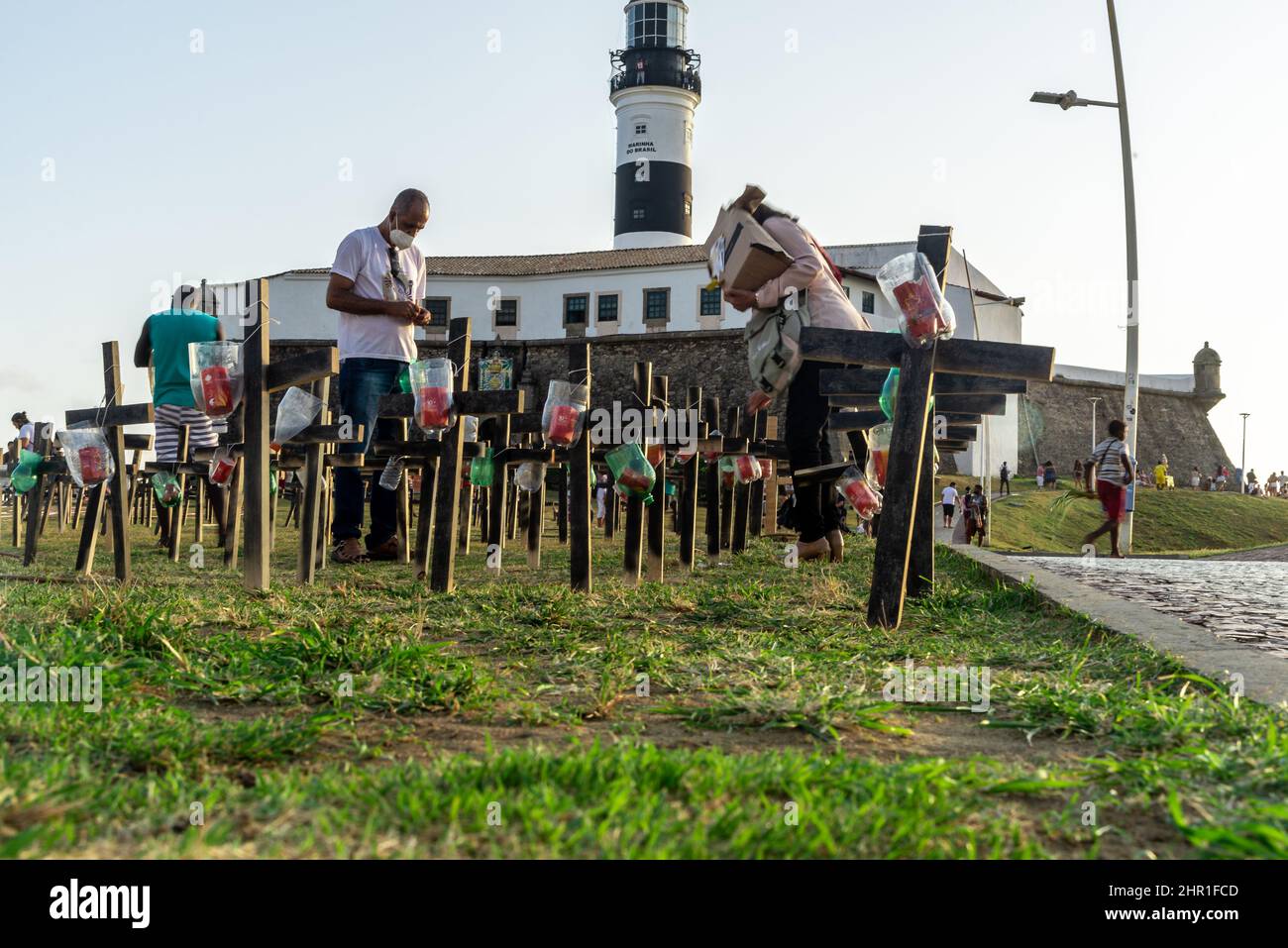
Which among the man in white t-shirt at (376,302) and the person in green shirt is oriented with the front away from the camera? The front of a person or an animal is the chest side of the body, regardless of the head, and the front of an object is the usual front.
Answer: the person in green shirt

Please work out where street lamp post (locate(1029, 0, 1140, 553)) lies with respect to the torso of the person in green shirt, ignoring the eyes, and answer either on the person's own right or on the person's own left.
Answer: on the person's own right

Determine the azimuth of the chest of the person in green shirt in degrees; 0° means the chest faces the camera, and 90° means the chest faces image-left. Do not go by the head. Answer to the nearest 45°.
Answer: approximately 180°

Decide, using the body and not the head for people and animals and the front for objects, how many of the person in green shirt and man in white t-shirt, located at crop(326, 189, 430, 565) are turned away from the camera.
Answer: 1

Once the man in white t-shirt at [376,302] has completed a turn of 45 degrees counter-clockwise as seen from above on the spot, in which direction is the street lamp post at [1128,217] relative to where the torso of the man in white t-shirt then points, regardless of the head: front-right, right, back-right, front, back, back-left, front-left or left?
front-left

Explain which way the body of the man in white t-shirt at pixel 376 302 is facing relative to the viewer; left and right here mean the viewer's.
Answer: facing the viewer and to the right of the viewer

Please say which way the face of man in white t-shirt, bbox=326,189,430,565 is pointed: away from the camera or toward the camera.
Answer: toward the camera

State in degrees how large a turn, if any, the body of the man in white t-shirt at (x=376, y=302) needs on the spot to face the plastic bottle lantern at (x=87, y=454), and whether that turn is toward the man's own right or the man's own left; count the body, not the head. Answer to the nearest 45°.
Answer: approximately 90° to the man's own right
